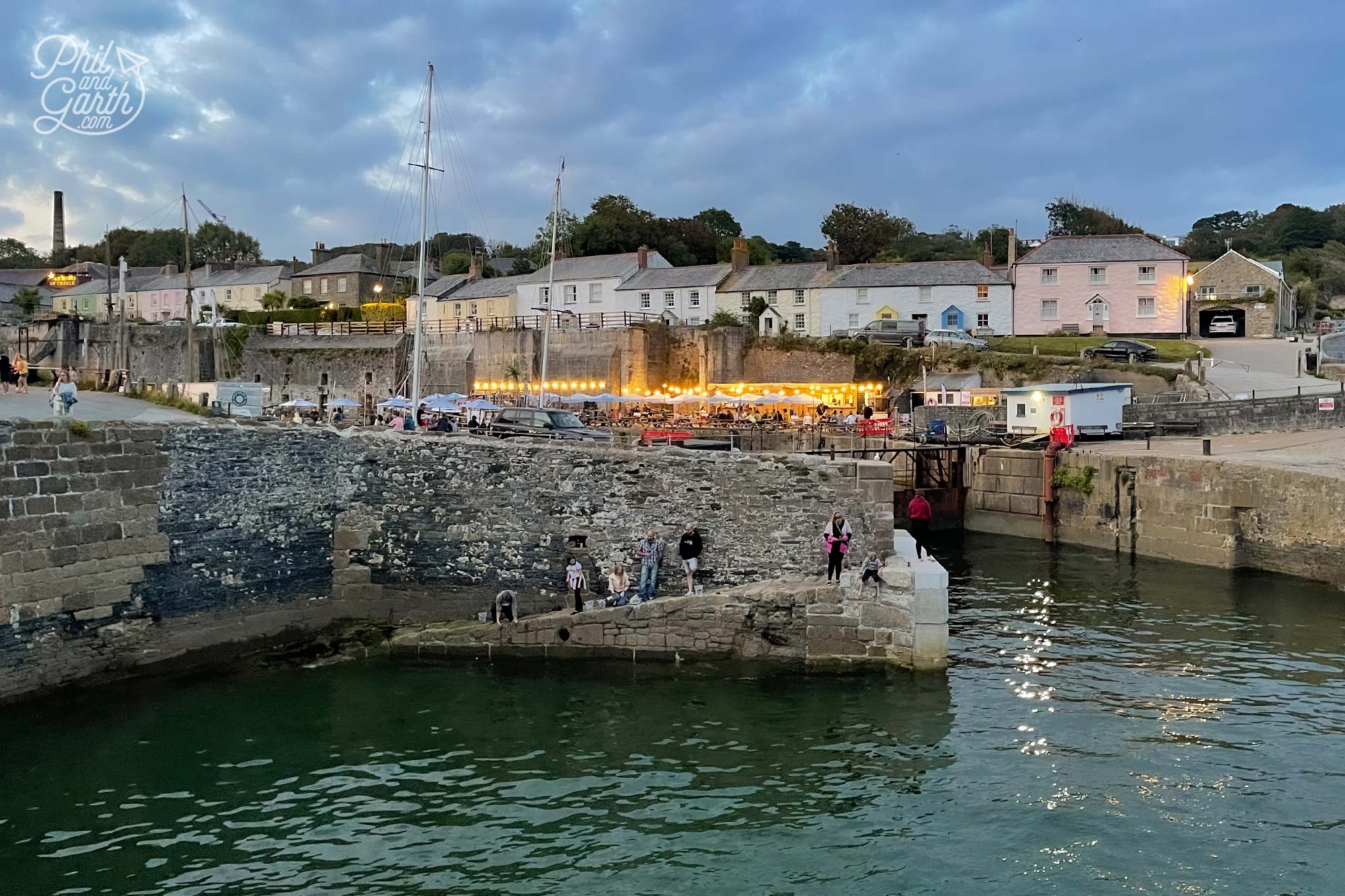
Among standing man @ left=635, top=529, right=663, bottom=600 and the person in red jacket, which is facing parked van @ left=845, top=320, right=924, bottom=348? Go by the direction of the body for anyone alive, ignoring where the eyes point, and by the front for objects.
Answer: the person in red jacket

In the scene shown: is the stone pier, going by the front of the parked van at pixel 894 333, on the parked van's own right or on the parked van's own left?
on the parked van's own left

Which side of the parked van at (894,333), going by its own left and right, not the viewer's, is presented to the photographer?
left

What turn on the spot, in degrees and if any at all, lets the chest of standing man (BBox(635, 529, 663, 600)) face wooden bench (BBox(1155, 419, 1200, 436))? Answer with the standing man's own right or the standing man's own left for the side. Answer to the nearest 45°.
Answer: approximately 135° to the standing man's own left

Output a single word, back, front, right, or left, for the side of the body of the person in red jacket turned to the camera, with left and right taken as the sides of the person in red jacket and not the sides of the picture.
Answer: back

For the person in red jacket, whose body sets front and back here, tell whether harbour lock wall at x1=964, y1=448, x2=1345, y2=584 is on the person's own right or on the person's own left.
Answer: on the person's own right

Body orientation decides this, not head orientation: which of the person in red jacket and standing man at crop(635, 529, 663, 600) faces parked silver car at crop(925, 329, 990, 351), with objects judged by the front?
the person in red jacket
